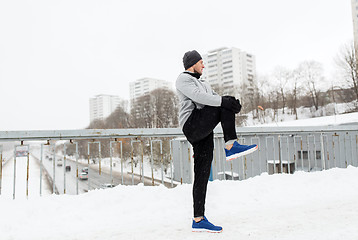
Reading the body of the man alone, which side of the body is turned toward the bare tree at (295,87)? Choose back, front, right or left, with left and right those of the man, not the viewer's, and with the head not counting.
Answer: left

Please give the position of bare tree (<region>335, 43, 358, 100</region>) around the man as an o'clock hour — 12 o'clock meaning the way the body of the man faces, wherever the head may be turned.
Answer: The bare tree is roughly at 10 o'clock from the man.

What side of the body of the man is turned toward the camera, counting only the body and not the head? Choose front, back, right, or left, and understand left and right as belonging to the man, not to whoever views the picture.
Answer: right

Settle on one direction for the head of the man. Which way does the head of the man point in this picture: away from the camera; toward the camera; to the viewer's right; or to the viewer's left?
to the viewer's right

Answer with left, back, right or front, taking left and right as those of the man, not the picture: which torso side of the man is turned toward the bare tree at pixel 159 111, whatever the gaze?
left
